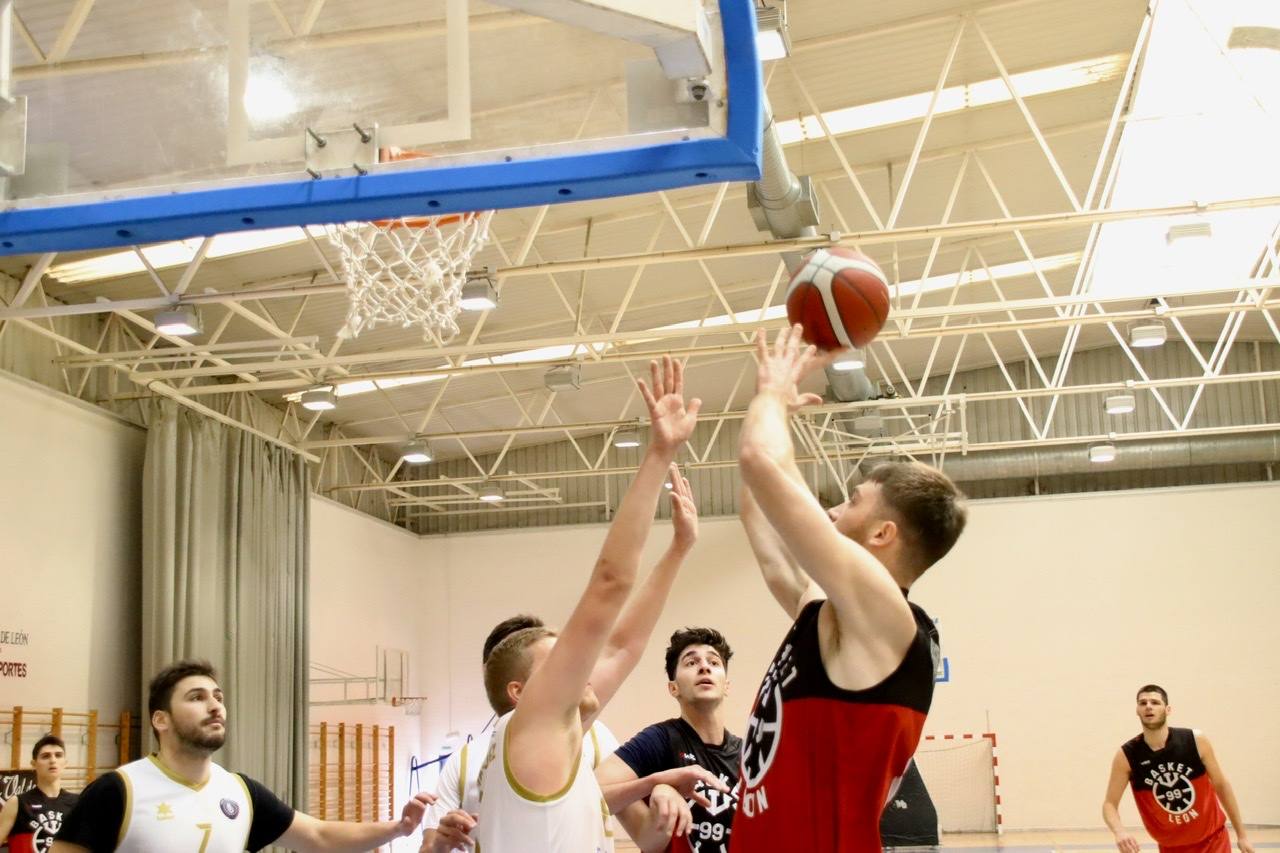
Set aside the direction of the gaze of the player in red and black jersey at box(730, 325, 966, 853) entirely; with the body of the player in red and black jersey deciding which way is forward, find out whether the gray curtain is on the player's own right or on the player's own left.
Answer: on the player's own right

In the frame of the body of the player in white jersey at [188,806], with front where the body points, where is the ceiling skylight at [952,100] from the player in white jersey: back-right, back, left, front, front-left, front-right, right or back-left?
left

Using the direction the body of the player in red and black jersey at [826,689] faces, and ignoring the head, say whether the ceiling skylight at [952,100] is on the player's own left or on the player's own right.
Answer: on the player's own right

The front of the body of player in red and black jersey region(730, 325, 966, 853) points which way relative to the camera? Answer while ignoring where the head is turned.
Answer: to the viewer's left

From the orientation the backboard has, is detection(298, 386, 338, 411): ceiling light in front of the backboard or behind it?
in front

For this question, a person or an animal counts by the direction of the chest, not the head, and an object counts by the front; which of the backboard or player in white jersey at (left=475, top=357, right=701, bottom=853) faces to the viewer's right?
the player in white jersey

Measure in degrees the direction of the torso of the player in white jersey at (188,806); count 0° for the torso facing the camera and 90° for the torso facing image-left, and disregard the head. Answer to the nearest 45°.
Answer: approximately 315°

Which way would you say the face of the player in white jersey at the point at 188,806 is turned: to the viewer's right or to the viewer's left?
to the viewer's right
